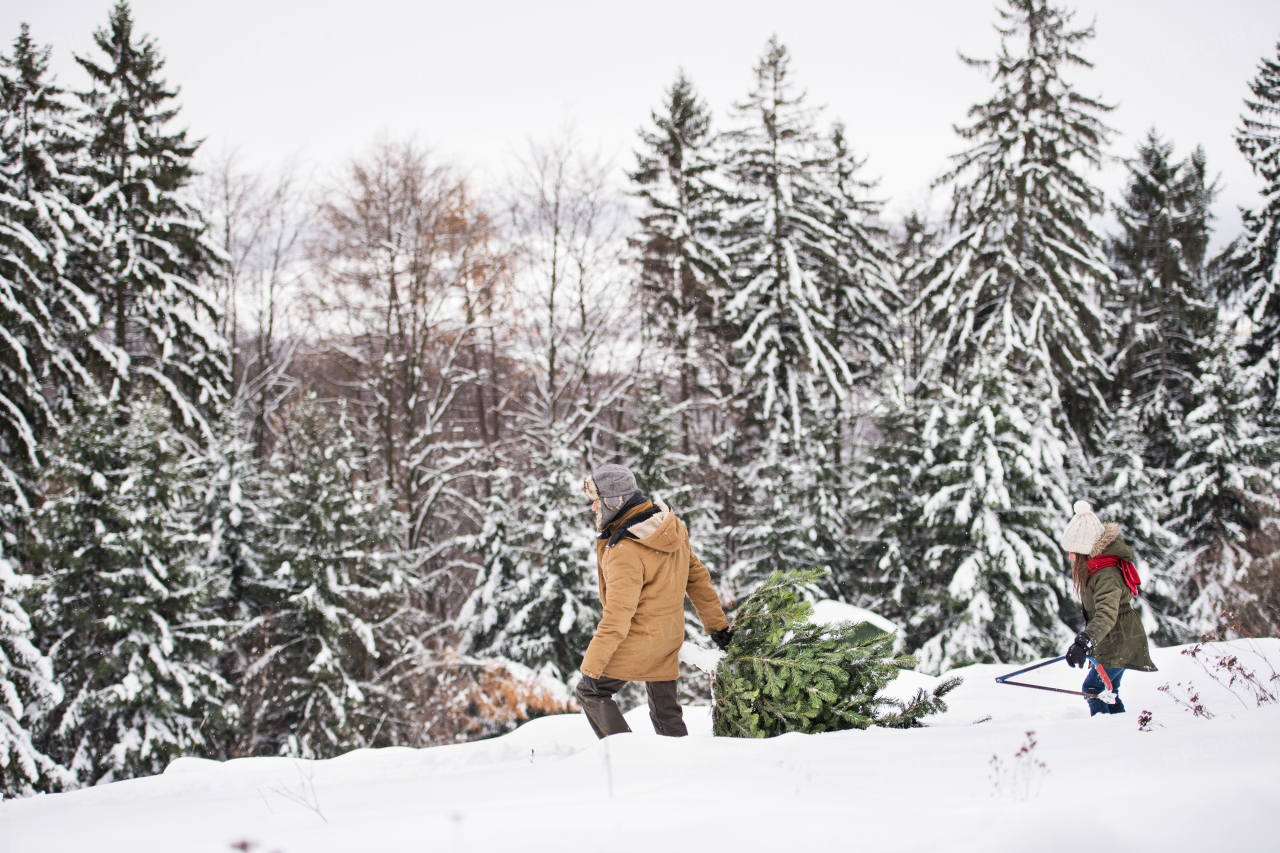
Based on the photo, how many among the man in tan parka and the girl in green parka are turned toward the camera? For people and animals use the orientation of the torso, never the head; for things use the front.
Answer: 0
